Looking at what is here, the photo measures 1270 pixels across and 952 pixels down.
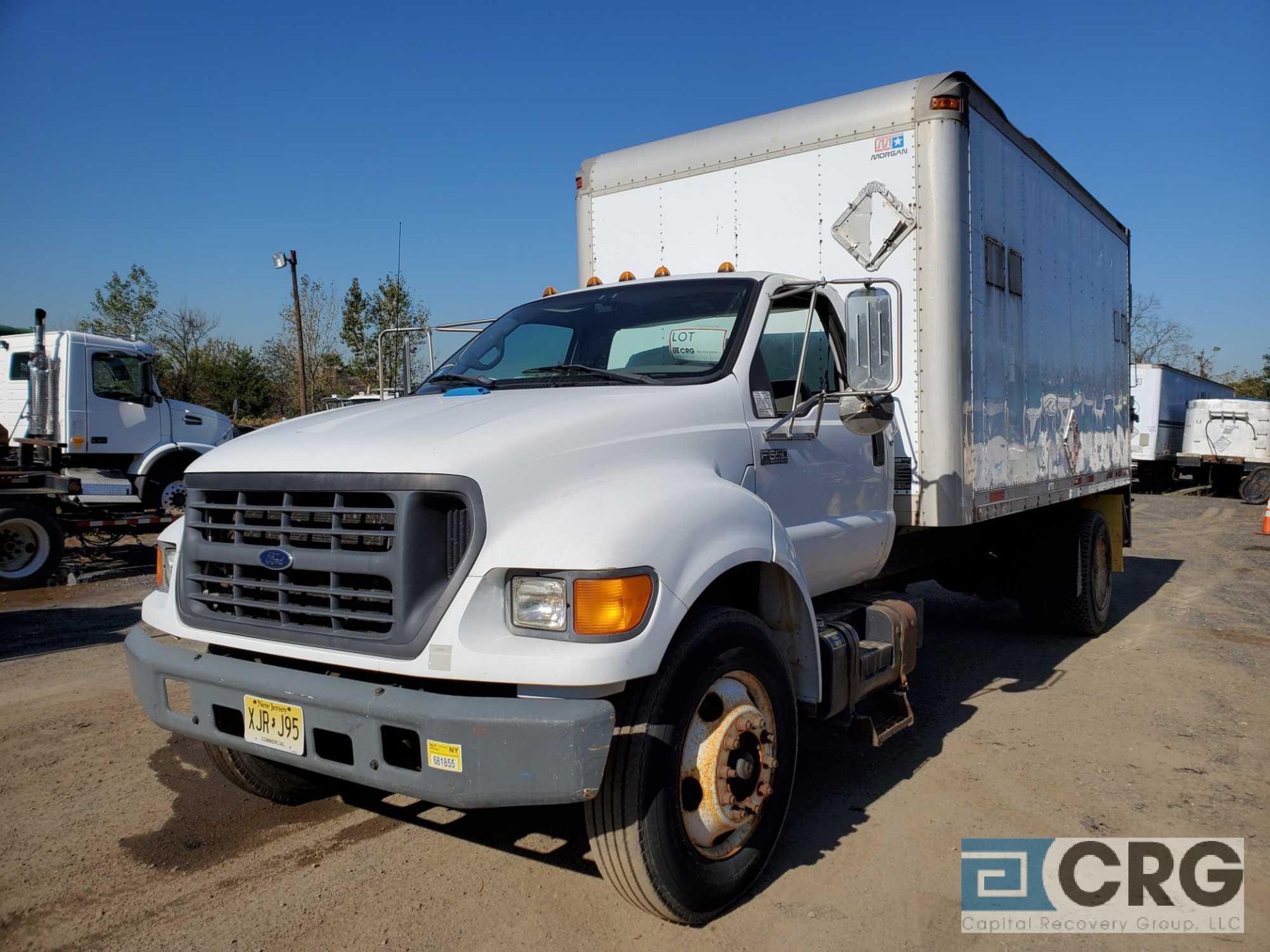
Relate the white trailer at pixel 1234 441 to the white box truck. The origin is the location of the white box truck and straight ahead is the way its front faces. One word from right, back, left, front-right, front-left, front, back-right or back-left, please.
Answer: back

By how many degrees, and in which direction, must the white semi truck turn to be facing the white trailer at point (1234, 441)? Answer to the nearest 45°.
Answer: approximately 45° to its right

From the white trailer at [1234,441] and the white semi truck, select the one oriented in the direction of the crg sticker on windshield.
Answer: the white trailer

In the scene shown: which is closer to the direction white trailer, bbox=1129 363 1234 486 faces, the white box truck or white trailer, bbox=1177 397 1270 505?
the white box truck

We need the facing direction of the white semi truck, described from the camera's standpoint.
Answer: facing away from the viewer and to the right of the viewer
